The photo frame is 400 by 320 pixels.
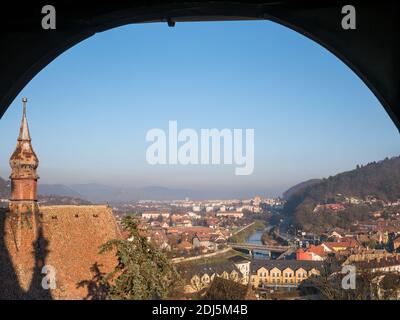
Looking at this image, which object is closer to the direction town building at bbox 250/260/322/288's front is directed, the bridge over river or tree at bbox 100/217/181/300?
the tree

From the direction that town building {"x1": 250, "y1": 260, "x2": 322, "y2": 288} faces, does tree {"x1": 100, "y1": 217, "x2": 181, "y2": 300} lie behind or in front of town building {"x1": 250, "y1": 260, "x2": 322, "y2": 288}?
in front

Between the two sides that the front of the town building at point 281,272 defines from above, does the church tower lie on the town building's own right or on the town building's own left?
on the town building's own right

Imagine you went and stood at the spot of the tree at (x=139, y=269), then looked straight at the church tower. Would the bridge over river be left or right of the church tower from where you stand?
right

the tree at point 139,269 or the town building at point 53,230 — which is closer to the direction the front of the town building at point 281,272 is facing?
the tree

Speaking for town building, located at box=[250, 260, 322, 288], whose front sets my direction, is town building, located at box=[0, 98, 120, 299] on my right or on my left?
on my right

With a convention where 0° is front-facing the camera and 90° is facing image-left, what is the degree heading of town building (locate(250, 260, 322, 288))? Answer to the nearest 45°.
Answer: approximately 0°

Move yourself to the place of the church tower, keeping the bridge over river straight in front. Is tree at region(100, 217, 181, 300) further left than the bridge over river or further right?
right
